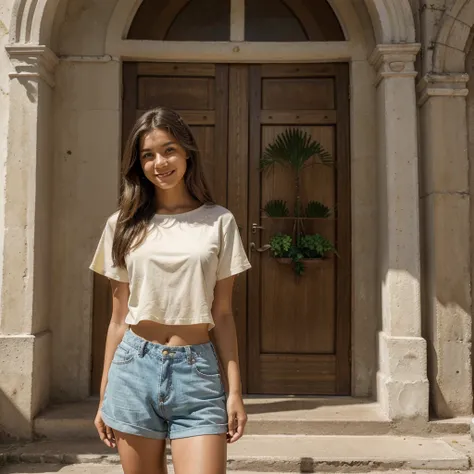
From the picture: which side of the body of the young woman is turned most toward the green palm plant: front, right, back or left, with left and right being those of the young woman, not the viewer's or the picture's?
back

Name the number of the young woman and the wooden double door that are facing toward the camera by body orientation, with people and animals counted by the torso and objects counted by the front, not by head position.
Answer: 2

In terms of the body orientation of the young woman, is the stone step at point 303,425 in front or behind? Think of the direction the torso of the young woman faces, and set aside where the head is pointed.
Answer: behind

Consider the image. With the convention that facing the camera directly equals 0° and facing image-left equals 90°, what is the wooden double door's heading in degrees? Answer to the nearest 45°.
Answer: approximately 0°

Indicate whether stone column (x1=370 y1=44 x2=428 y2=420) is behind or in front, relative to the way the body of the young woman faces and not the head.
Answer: behind

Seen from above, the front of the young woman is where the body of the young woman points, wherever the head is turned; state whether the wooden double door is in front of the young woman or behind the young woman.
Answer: behind

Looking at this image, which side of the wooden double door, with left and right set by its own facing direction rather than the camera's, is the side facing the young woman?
front

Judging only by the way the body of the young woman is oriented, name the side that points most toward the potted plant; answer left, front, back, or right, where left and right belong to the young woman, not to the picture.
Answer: back
